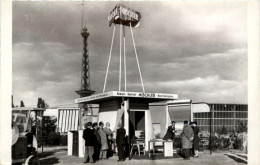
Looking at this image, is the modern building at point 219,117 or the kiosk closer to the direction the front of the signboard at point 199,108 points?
the kiosk

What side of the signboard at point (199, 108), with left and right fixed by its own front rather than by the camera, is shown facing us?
front

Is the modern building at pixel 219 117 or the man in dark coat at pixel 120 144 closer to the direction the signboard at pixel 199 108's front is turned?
the man in dark coat

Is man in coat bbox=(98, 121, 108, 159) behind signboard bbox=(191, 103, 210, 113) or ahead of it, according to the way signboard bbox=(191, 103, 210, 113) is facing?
ahead

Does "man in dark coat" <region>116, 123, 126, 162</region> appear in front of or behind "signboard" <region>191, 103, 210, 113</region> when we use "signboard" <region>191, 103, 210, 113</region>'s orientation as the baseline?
in front

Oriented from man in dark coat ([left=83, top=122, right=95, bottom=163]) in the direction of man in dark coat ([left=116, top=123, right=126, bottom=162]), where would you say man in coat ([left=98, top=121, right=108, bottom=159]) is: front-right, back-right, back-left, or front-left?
front-left
